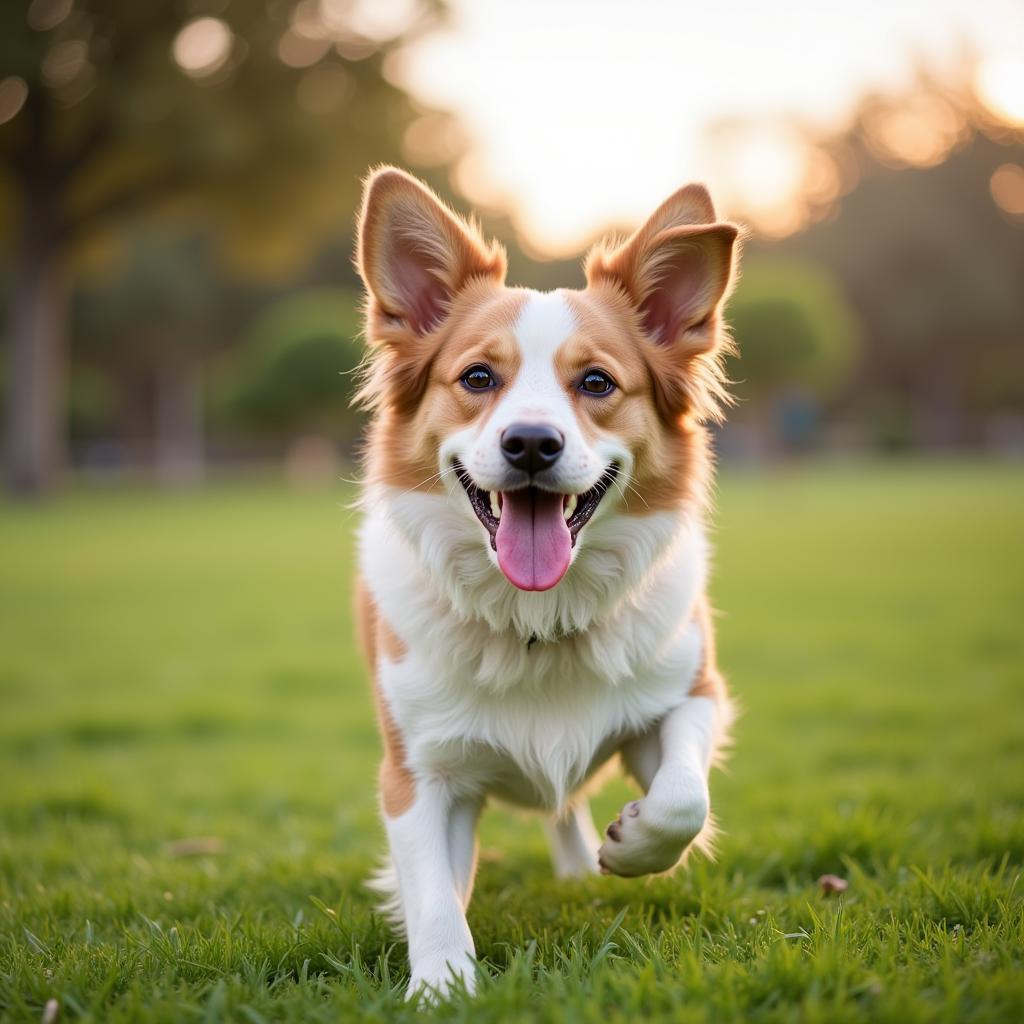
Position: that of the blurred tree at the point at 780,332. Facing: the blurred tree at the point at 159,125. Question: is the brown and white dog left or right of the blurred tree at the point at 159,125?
left

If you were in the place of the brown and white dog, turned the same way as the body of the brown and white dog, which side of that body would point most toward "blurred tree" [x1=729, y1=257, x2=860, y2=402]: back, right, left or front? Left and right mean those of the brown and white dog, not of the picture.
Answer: back

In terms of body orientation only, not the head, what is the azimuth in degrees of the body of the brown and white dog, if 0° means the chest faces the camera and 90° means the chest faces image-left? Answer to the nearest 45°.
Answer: approximately 0°

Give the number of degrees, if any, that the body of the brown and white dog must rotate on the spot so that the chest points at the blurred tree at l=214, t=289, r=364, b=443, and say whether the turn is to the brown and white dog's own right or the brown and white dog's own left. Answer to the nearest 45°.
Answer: approximately 180°

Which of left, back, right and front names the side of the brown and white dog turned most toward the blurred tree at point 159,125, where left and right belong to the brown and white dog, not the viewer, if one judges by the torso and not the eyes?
back

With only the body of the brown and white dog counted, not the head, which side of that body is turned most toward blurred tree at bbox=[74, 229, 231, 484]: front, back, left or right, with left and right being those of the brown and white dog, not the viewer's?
back

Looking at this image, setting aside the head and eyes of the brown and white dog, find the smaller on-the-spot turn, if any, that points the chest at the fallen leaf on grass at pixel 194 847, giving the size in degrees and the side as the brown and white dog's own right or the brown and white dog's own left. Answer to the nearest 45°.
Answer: approximately 135° to the brown and white dog's own right
